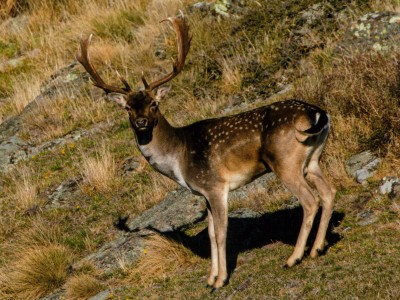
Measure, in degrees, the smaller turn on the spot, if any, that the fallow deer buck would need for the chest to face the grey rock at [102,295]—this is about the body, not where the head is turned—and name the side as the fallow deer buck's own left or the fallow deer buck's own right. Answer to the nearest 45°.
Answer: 0° — it already faces it

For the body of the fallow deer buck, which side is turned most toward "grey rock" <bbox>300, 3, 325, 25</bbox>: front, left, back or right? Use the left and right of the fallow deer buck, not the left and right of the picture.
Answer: right

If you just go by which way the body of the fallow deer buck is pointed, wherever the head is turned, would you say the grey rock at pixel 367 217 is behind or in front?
behind

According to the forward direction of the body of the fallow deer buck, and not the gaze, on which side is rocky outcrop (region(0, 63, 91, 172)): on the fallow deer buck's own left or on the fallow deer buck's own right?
on the fallow deer buck's own right

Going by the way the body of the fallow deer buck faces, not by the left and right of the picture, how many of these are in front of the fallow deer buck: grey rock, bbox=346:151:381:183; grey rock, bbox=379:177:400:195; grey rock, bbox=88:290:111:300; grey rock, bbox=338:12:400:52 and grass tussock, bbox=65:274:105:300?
2

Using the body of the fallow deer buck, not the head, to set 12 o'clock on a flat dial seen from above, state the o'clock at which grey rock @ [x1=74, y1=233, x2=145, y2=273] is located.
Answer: The grey rock is roughly at 1 o'clock from the fallow deer buck.

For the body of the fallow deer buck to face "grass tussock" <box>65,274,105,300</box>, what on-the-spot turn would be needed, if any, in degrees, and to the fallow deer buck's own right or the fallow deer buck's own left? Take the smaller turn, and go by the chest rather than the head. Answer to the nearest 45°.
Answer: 0° — it already faces it

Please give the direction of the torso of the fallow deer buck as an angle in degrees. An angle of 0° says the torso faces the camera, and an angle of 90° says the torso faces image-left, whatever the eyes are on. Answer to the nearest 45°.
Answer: approximately 90°

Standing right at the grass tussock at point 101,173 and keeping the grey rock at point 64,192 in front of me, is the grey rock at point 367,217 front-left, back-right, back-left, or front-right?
back-left
